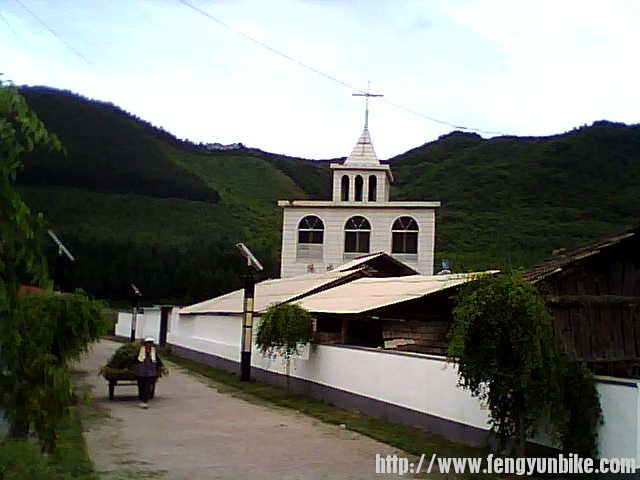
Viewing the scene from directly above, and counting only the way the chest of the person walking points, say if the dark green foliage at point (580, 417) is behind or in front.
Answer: in front

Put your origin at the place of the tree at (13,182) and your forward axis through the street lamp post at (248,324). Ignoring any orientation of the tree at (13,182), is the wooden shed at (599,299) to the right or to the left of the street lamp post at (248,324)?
right

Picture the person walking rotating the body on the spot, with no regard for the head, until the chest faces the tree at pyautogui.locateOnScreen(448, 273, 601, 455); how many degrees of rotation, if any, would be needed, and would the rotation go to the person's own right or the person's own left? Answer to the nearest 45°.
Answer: approximately 45° to the person's own left

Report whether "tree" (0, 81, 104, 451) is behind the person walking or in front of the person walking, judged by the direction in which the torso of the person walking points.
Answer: in front

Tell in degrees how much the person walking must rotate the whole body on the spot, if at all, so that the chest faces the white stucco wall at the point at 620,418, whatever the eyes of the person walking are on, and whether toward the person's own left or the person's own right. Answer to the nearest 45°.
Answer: approximately 45° to the person's own left

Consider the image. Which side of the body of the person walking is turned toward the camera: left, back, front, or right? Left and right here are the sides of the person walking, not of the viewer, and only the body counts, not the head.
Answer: front

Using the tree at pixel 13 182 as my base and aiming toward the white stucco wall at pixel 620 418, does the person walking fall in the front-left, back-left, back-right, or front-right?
front-left

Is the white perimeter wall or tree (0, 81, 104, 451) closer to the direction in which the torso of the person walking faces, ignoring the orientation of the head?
the tree

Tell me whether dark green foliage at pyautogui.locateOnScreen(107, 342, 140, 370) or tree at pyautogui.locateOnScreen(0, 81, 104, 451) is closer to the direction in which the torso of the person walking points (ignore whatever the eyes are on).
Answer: the tree

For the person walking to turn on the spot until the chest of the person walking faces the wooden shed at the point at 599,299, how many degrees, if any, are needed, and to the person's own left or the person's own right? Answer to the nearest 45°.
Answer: approximately 45° to the person's own left

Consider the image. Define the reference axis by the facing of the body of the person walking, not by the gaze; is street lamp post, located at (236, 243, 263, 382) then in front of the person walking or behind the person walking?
behind
